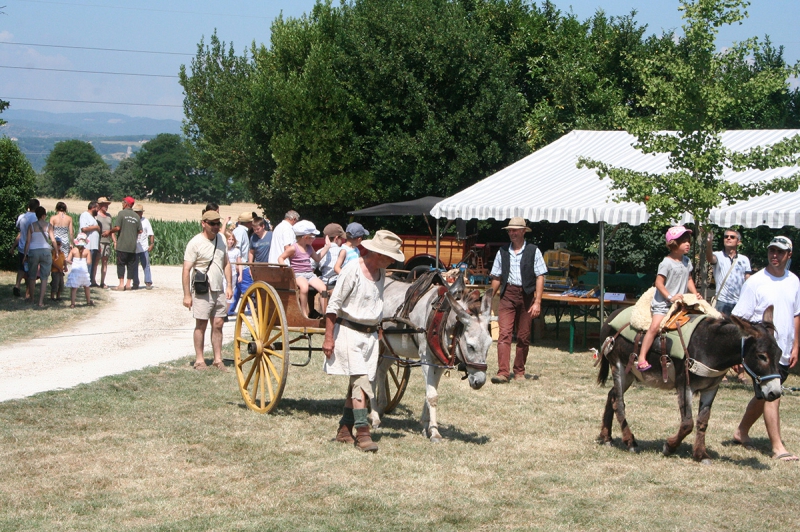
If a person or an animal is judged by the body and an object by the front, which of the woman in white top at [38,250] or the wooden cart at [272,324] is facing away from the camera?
the woman in white top

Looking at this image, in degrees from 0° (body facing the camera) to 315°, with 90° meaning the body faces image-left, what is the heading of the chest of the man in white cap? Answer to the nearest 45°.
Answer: approximately 315°

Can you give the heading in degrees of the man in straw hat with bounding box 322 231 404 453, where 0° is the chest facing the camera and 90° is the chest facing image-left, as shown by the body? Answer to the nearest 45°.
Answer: approximately 315°

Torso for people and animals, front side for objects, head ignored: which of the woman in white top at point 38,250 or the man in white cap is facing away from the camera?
the woman in white top

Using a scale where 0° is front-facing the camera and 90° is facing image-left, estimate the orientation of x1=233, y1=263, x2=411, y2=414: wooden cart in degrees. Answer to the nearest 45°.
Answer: approximately 315°

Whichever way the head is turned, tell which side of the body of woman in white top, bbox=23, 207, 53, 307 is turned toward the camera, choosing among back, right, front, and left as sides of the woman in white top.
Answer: back
